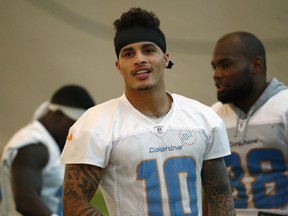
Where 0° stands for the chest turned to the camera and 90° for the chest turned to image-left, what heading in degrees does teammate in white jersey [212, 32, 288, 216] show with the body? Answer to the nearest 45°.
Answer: approximately 45°

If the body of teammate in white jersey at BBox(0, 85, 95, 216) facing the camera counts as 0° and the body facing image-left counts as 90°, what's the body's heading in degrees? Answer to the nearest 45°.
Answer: approximately 270°

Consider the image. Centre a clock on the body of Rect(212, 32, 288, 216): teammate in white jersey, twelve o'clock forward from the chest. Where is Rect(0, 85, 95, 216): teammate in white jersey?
Rect(0, 85, 95, 216): teammate in white jersey is roughly at 2 o'clock from Rect(212, 32, 288, 216): teammate in white jersey.

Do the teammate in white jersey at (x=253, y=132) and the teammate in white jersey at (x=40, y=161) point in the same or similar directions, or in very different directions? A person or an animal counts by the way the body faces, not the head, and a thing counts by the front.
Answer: very different directions

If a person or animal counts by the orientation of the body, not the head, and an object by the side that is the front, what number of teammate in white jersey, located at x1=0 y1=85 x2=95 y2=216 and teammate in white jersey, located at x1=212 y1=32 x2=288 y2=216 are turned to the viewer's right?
1

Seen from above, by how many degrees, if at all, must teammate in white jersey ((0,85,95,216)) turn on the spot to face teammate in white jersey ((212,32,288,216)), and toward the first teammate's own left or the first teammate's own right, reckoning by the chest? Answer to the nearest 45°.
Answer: approximately 45° to the first teammate's own right

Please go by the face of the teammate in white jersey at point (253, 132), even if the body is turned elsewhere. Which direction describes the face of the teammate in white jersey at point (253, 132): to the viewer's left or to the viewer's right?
to the viewer's left
